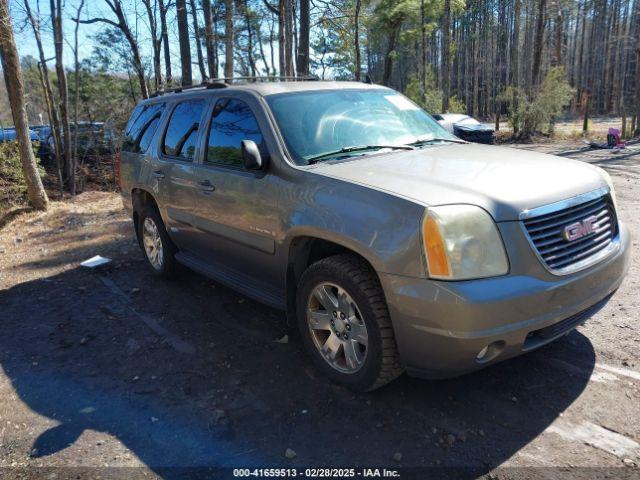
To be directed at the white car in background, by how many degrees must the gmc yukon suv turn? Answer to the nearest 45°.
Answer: approximately 135° to its left

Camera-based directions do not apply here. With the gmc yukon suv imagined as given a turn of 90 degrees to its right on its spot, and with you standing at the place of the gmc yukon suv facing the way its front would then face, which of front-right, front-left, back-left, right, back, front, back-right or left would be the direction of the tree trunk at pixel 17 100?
right

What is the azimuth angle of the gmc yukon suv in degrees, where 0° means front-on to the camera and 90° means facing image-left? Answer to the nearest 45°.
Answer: approximately 315°

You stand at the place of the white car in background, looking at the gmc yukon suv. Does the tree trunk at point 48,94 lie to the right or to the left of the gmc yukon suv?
right

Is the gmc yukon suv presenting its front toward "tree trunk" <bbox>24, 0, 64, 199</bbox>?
no

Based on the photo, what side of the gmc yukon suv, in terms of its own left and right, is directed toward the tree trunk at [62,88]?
back

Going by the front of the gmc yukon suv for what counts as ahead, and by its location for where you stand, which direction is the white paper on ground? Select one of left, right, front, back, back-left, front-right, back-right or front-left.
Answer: back
